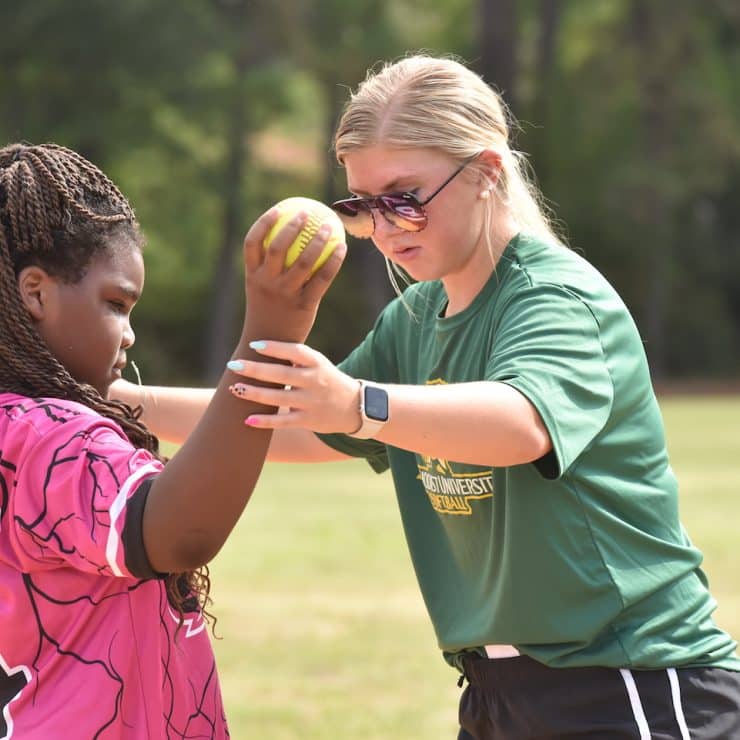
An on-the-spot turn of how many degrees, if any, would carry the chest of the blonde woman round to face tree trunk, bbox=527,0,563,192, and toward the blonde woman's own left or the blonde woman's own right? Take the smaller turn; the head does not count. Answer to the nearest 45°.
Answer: approximately 135° to the blonde woman's own right

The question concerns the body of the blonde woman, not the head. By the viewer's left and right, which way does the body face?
facing the viewer and to the left of the viewer

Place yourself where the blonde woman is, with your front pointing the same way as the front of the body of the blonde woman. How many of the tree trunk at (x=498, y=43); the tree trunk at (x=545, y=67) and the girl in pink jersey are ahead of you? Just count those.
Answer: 1

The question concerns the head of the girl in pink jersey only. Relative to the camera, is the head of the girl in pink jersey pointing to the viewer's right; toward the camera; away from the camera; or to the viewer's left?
to the viewer's right

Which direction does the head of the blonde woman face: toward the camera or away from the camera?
toward the camera

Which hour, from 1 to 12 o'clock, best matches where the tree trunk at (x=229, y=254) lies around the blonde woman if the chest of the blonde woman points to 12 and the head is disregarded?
The tree trunk is roughly at 4 o'clock from the blonde woman.

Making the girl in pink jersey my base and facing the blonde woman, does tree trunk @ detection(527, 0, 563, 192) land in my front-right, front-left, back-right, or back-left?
front-left

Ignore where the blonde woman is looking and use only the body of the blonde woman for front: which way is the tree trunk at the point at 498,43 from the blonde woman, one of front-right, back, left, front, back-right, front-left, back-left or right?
back-right

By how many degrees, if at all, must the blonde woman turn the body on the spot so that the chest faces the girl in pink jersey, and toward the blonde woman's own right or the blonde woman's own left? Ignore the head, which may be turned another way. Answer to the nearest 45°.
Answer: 0° — they already face them

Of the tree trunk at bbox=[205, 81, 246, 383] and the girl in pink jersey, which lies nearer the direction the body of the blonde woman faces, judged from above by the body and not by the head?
the girl in pink jersey

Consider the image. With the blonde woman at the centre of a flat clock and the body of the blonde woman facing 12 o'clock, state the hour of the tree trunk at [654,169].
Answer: The tree trunk is roughly at 5 o'clock from the blonde woman.
